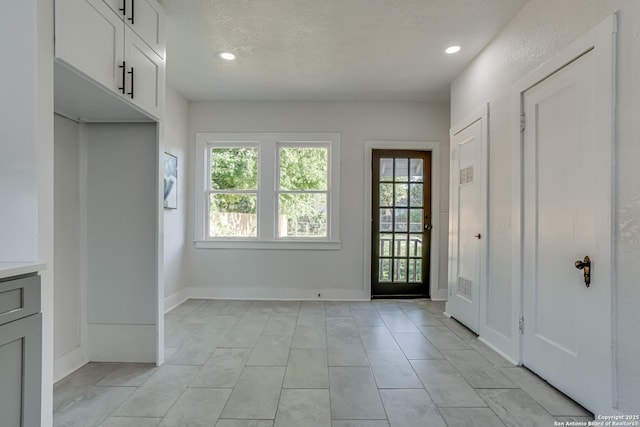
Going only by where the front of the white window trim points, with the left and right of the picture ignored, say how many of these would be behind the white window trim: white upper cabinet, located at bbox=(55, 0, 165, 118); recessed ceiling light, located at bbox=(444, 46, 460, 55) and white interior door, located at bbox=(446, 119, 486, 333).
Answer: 0

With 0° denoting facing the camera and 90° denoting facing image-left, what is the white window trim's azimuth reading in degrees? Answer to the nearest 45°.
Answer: approximately 0°

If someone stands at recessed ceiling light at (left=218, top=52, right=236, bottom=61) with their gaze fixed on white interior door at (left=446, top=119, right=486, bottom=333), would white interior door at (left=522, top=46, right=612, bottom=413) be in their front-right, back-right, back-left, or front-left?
front-right

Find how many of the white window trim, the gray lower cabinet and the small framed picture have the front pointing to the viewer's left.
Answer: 0

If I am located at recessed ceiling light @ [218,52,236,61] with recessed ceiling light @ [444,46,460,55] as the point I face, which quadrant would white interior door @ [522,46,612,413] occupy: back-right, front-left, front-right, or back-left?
front-right

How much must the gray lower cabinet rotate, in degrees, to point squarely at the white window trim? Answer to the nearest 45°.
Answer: approximately 90° to its left

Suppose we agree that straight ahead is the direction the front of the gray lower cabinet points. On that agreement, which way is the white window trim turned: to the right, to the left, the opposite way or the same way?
to the right

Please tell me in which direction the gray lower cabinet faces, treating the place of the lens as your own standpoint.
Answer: facing the viewer and to the right of the viewer

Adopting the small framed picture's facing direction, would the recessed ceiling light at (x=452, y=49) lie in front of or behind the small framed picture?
in front

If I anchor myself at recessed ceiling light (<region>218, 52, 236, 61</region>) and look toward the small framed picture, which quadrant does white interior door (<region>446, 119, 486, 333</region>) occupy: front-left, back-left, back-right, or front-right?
back-right

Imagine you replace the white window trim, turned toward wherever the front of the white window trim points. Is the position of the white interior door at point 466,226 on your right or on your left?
on your left

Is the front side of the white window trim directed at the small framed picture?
no

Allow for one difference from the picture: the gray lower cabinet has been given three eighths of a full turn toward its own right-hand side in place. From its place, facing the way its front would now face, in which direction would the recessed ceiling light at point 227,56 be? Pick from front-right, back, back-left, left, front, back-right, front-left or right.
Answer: back-right

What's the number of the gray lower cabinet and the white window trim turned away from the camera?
0

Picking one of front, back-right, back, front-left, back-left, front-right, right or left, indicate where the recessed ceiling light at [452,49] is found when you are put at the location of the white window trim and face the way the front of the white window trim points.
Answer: front-left
